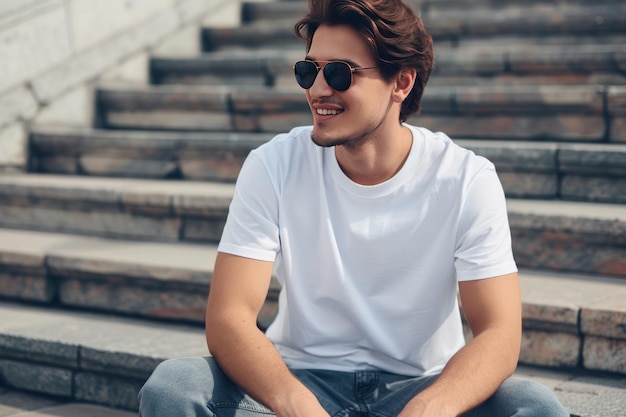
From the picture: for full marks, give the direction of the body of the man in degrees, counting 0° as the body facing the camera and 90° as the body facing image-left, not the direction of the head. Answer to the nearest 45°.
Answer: approximately 0°

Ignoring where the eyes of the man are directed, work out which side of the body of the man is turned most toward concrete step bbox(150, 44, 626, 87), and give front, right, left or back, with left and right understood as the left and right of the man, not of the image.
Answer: back

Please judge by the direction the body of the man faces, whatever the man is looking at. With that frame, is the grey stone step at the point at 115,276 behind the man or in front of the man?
behind

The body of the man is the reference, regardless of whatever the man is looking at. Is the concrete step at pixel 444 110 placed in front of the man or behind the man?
behind

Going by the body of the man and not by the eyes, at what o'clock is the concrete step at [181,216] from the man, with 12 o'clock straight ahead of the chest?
The concrete step is roughly at 5 o'clock from the man.

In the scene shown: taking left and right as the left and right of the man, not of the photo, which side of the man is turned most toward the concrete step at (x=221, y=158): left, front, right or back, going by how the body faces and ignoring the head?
back
